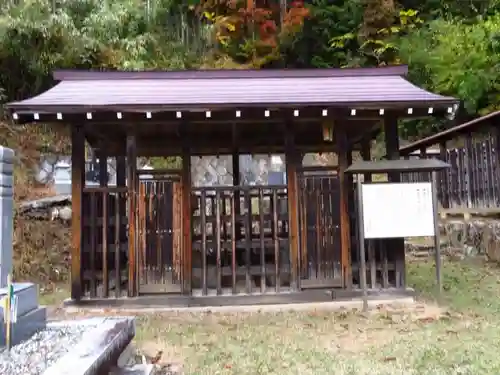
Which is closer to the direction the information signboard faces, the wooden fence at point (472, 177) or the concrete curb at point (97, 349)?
the concrete curb

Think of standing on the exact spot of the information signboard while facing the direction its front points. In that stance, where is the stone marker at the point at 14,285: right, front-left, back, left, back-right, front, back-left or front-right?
front-right

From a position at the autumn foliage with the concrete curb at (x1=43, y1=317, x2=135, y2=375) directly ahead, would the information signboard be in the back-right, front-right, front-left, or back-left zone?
front-left

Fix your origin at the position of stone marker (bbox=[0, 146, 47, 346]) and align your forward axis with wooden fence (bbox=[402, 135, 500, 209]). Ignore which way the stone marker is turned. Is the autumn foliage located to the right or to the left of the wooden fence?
left

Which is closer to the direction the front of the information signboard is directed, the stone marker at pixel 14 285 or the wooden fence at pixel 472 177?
the stone marker

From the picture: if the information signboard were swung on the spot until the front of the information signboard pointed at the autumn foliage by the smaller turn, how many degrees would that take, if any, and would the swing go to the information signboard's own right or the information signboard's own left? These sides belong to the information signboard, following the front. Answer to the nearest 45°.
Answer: approximately 135° to the information signboard's own right

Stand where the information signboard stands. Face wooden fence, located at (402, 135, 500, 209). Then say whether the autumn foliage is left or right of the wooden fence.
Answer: left

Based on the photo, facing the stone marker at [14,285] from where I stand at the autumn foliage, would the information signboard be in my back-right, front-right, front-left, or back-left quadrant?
front-left

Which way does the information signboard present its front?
toward the camera

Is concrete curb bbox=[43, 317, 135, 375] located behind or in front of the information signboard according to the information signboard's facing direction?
in front

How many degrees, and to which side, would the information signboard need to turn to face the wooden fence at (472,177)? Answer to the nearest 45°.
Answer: approximately 180°

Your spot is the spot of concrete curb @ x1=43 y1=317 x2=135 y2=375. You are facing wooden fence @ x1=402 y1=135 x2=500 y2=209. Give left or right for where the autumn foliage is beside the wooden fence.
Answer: left
